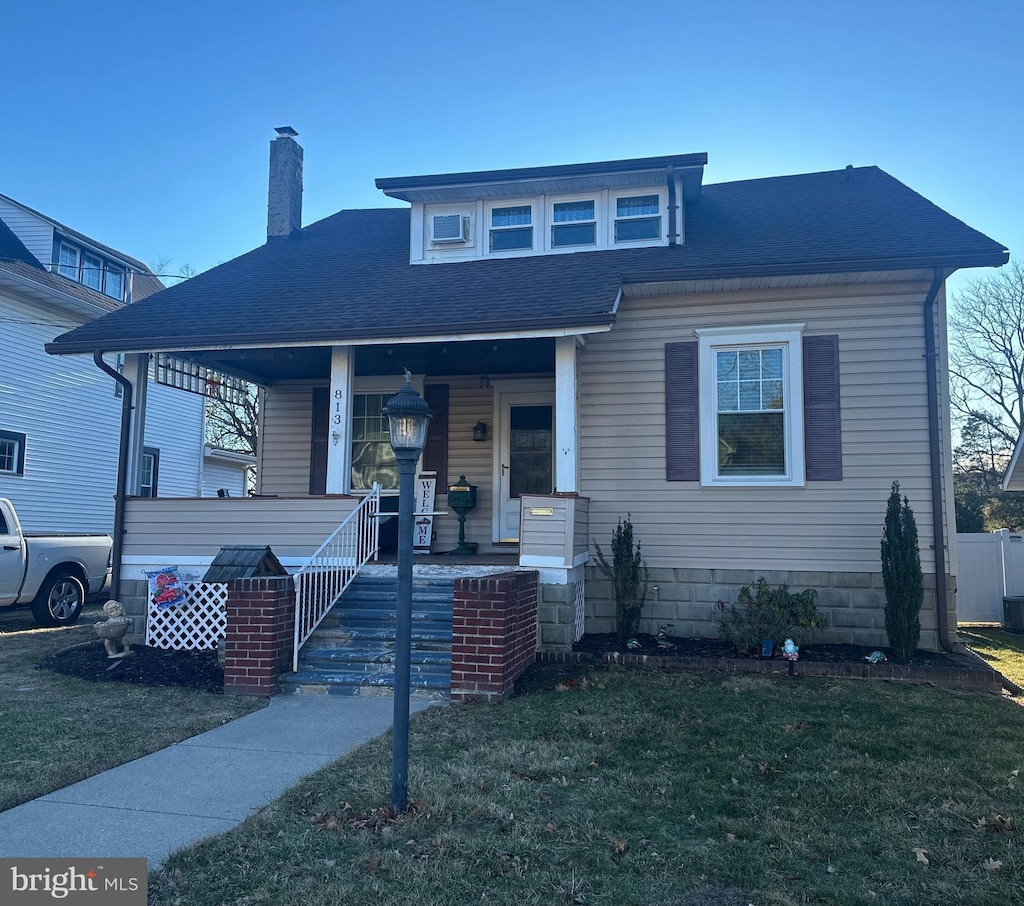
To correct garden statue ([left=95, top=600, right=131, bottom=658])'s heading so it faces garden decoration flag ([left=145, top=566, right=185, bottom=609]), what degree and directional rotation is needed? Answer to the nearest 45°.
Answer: approximately 135° to its left

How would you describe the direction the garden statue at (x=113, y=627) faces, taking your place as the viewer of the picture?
facing the viewer

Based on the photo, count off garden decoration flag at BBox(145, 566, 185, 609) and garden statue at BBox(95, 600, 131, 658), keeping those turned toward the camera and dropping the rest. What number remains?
2

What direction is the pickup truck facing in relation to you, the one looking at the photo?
facing the viewer and to the left of the viewer

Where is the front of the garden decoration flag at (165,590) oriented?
toward the camera

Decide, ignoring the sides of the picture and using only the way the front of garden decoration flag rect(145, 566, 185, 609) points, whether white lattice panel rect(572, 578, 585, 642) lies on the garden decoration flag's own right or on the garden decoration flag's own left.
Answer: on the garden decoration flag's own left

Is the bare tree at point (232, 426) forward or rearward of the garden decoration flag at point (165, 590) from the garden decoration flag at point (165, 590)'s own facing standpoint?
rearward

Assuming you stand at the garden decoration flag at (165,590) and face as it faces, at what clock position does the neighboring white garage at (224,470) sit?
The neighboring white garage is roughly at 6 o'clock from the garden decoration flag.

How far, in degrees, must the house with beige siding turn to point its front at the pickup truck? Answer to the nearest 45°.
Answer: approximately 90° to its right

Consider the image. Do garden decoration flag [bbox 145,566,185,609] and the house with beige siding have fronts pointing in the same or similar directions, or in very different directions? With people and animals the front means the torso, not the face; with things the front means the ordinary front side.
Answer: same or similar directions

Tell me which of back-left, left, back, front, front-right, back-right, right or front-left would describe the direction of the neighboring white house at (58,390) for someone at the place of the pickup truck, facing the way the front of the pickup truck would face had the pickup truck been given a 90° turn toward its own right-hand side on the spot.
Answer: front-right

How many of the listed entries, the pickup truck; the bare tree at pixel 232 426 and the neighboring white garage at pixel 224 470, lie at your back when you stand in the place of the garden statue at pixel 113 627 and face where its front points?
3

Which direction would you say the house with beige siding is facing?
toward the camera
